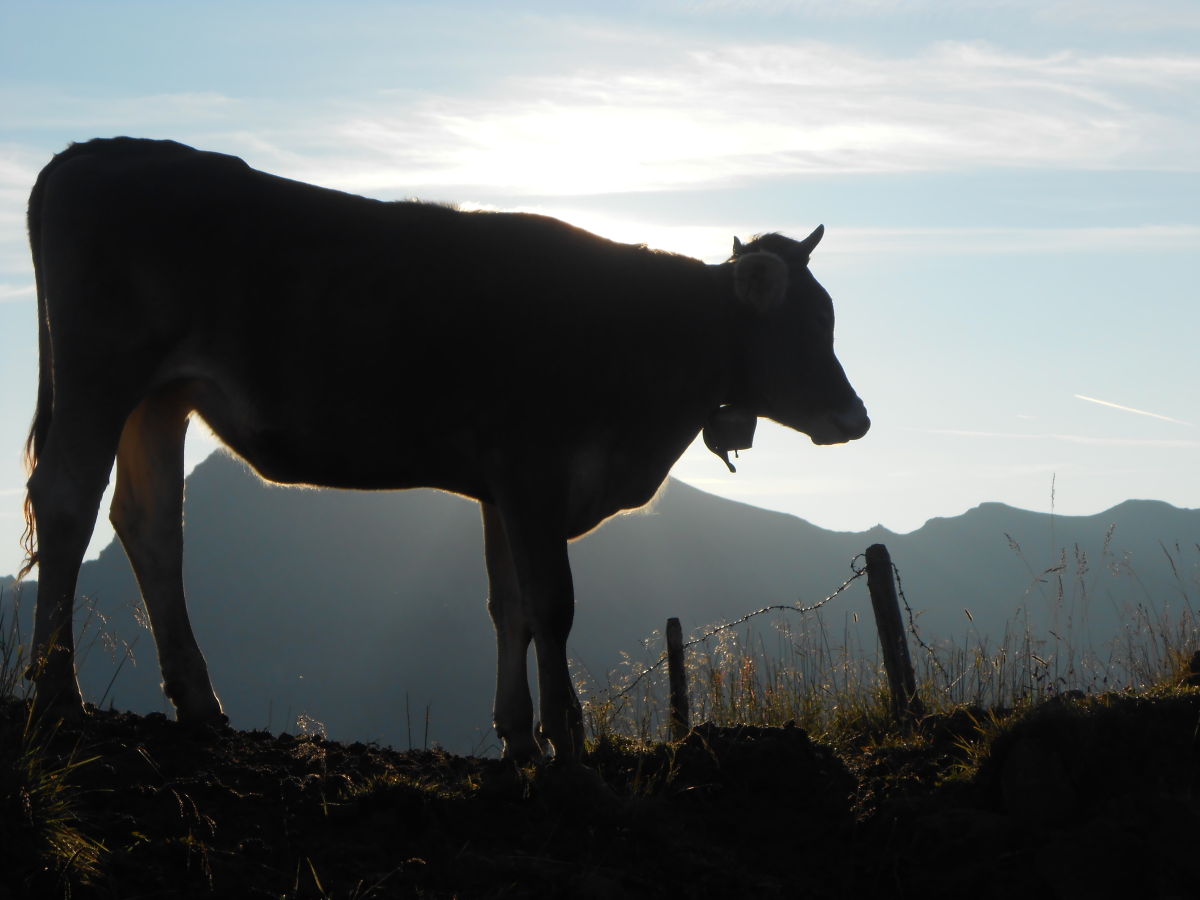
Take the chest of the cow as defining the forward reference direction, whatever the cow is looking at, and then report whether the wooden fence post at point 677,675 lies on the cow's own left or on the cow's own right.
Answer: on the cow's own left

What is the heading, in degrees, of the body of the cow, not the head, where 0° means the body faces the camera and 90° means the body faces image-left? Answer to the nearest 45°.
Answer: approximately 270°

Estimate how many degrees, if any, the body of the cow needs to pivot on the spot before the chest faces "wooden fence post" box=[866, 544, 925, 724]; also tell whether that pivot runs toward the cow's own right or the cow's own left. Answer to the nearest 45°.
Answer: approximately 45° to the cow's own left
